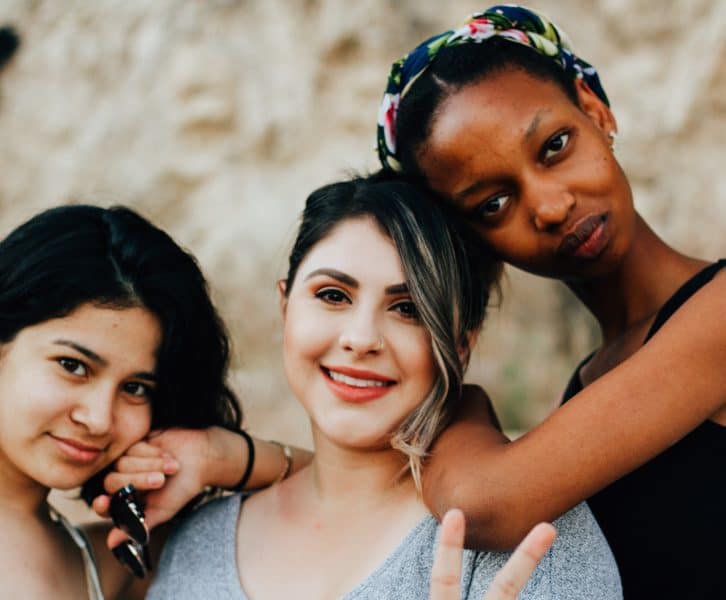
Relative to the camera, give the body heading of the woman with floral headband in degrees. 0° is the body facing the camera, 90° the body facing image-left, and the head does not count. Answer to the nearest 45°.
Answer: approximately 45°
